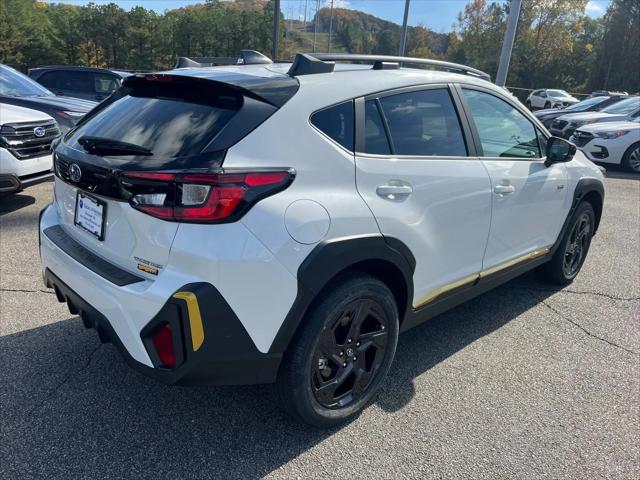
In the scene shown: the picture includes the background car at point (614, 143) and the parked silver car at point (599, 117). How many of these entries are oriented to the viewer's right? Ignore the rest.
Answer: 0

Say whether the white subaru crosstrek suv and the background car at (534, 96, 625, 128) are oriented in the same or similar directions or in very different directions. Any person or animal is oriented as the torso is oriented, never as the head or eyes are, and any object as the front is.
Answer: very different directions

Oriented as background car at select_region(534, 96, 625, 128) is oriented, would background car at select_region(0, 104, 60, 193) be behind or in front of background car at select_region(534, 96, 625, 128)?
in front

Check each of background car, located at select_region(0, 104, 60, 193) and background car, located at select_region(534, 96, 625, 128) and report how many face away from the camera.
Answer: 0

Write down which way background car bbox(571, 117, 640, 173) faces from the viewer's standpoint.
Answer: facing the viewer and to the left of the viewer

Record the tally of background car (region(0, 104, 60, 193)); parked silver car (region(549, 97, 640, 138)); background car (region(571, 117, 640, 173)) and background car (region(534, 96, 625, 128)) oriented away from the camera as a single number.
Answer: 0

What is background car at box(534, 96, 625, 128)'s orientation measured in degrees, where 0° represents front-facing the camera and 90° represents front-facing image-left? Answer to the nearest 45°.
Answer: approximately 45°

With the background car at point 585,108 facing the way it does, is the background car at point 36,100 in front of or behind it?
in front

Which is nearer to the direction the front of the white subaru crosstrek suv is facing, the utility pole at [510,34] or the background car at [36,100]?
the utility pole

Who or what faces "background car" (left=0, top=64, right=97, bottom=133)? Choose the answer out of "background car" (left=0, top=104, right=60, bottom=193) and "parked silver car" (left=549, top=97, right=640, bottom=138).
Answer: the parked silver car

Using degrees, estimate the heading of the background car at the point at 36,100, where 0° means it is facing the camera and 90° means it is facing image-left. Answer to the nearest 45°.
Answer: approximately 315°

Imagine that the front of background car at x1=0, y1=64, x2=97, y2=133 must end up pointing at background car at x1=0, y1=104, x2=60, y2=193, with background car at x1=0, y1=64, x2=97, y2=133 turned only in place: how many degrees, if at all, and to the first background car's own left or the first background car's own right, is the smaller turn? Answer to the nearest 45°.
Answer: approximately 45° to the first background car's own right

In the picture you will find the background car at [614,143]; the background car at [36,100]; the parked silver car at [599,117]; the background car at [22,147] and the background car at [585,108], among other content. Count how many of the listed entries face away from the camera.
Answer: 0

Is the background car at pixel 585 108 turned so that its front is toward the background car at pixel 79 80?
yes

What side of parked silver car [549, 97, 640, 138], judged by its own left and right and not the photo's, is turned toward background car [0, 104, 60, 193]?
front

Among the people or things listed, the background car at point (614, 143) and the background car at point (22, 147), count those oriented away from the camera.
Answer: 0

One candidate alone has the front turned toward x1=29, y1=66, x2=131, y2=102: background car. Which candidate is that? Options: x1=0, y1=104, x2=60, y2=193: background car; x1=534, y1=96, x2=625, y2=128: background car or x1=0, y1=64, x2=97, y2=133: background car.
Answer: x1=534, y1=96, x2=625, y2=128: background car

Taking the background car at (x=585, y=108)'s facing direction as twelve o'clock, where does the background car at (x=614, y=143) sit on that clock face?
the background car at (x=614, y=143) is roughly at 10 o'clock from the background car at (x=585, y=108).
